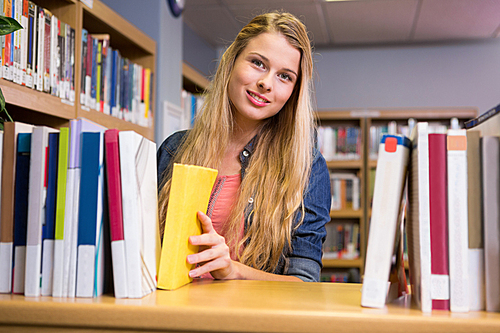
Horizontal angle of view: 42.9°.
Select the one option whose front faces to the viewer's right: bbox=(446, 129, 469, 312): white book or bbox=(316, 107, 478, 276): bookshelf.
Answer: the white book

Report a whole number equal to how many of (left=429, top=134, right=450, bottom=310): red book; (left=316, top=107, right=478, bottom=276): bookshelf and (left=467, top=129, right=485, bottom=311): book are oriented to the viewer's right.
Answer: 2
